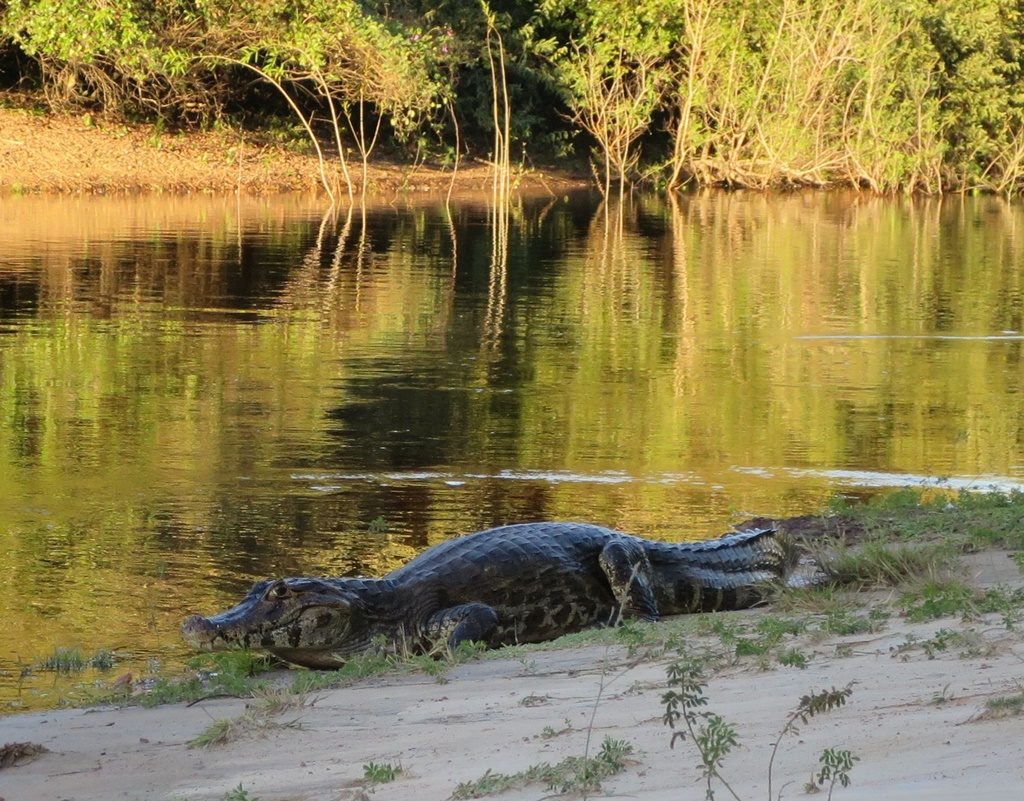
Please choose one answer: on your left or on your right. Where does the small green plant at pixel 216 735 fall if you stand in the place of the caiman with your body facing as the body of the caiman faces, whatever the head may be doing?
on your left

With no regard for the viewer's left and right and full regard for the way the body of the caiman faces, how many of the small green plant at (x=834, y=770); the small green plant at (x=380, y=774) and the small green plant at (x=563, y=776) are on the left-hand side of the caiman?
3

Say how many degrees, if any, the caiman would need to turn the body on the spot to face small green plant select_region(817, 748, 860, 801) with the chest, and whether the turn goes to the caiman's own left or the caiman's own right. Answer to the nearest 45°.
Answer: approximately 90° to the caiman's own left

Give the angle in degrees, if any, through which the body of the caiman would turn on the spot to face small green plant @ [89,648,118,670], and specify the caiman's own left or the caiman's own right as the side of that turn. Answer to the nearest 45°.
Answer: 0° — it already faces it

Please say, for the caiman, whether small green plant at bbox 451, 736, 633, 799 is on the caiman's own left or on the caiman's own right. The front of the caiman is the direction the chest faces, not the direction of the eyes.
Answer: on the caiman's own left

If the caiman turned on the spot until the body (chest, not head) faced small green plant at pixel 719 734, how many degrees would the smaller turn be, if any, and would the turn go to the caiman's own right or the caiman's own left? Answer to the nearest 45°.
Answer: approximately 90° to the caiman's own left

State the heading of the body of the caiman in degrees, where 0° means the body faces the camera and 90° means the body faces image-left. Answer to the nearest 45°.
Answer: approximately 90°

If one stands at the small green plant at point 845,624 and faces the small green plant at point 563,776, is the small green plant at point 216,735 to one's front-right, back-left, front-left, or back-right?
front-right

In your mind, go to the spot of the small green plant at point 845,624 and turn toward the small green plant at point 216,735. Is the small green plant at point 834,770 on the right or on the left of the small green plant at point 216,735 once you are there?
left

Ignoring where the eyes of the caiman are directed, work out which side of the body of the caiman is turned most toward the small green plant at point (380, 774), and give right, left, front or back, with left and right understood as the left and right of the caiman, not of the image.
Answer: left

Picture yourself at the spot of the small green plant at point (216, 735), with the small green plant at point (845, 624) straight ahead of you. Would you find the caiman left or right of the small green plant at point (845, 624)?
left
